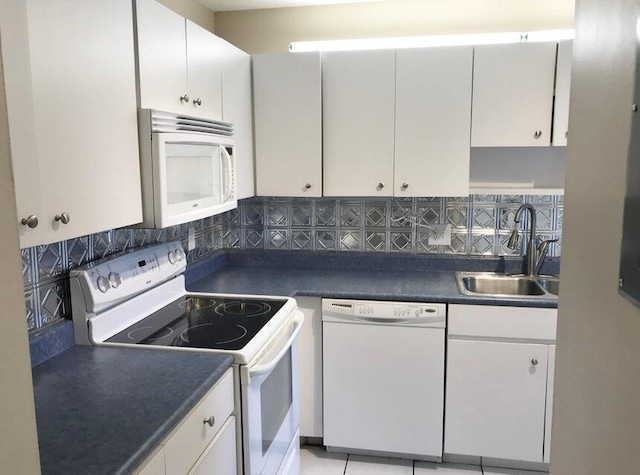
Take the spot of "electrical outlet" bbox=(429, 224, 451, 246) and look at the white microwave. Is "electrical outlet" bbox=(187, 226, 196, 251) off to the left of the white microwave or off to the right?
right

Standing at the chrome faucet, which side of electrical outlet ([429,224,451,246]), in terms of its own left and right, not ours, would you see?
left

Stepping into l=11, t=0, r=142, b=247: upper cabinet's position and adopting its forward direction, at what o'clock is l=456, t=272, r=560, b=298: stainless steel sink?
The stainless steel sink is roughly at 10 o'clock from the upper cabinet.

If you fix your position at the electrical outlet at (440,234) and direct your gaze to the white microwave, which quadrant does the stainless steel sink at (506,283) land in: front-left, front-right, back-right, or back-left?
back-left

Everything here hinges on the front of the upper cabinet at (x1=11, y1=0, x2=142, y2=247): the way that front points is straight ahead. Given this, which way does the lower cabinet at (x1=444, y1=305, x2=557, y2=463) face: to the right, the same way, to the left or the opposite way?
to the right

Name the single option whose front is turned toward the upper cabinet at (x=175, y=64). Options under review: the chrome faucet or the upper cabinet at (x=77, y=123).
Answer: the chrome faucet

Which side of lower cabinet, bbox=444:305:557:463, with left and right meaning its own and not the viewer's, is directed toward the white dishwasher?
right

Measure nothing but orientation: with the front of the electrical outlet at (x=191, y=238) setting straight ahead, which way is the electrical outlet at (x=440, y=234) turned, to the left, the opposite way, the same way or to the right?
to the right

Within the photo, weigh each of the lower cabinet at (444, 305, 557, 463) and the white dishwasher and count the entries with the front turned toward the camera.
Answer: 2

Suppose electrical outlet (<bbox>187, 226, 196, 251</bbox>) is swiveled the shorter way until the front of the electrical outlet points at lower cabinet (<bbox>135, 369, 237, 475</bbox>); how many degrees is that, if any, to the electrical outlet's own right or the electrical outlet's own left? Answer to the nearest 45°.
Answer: approximately 45° to the electrical outlet's own right

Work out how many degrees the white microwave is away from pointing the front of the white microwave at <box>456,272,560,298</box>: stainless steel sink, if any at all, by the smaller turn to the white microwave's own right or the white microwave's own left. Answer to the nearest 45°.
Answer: approximately 45° to the white microwave's own left

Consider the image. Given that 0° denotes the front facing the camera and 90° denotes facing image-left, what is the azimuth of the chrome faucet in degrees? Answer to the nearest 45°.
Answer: approximately 45°
